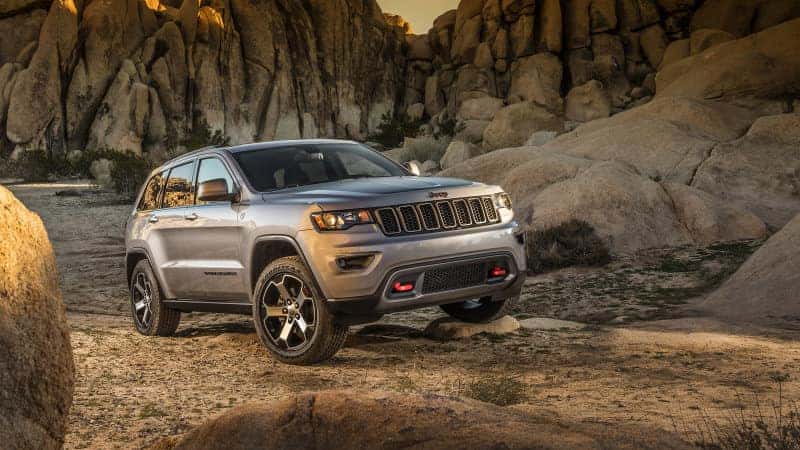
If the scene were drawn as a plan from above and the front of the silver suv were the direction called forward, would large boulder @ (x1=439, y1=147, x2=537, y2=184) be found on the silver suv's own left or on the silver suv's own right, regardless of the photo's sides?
on the silver suv's own left

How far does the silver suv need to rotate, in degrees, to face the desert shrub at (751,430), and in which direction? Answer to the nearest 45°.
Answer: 0° — it already faces it

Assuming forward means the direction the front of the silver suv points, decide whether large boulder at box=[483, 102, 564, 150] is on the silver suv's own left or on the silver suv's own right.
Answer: on the silver suv's own left

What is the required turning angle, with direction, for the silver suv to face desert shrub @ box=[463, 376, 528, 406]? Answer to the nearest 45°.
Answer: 0° — it already faces it

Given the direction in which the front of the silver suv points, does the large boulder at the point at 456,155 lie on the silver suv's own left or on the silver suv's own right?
on the silver suv's own left

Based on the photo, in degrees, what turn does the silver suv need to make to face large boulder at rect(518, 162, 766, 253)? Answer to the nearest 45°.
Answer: approximately 90° to its left

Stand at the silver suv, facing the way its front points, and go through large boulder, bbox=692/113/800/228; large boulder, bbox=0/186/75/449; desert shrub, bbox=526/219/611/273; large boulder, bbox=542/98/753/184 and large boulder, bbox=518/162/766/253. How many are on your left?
4

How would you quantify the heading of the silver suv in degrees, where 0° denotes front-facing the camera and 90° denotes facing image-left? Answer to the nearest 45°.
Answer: approximately 315°

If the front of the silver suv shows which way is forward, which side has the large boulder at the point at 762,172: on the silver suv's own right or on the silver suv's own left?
on the silver suv's own left
